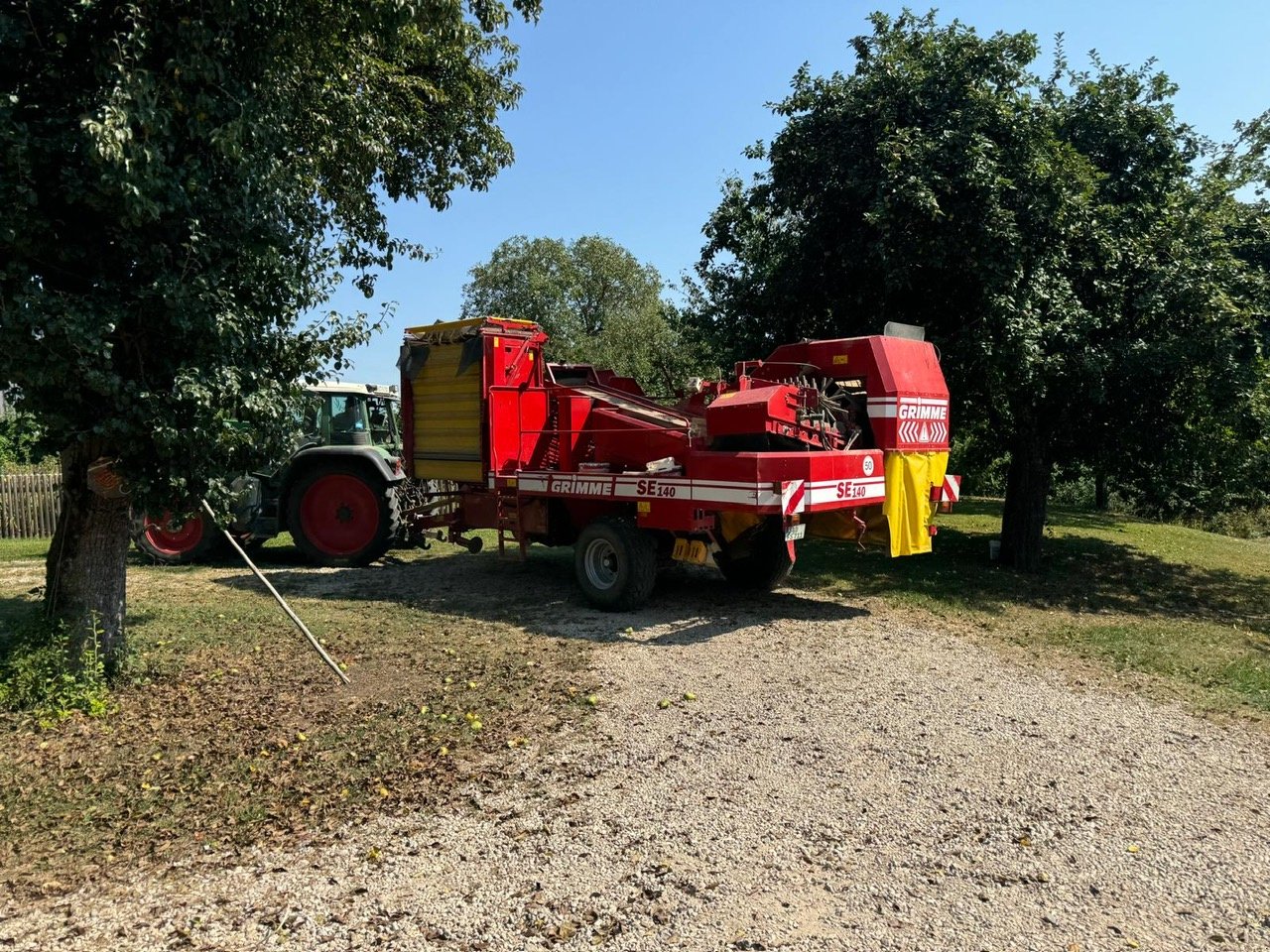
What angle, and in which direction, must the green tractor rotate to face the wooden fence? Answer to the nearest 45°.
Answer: approximately 45° to its right

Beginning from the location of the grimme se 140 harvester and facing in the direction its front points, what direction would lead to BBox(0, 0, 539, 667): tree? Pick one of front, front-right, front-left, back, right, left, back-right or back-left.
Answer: left

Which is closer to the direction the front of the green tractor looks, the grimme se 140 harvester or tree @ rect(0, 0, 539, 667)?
the tree

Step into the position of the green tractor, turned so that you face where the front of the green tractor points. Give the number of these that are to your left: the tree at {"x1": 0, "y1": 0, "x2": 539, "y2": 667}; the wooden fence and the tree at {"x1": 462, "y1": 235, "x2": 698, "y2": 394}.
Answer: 1

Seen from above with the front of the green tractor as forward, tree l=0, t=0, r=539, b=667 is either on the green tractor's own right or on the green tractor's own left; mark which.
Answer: on the green tractor's own left

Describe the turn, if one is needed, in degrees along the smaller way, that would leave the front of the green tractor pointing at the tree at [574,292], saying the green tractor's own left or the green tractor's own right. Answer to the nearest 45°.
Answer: approximately 135° to the green tractor's own right

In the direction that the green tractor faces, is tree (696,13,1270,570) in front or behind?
behind

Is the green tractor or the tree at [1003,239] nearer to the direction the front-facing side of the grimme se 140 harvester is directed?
the green tractor

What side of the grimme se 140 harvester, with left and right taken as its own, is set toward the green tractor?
front

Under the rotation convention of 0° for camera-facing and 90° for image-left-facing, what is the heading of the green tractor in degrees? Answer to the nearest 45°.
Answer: approximately 90°

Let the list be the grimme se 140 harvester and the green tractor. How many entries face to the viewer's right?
0

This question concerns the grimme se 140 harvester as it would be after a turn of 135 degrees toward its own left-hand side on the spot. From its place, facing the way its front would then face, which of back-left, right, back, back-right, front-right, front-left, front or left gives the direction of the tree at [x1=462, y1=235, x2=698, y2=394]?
back

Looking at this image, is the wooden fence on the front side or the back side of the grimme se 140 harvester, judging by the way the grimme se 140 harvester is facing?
on the front side

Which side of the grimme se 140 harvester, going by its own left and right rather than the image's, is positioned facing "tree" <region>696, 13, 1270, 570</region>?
right

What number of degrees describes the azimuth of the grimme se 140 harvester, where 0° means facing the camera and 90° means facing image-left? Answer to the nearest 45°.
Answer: approximately 135°
